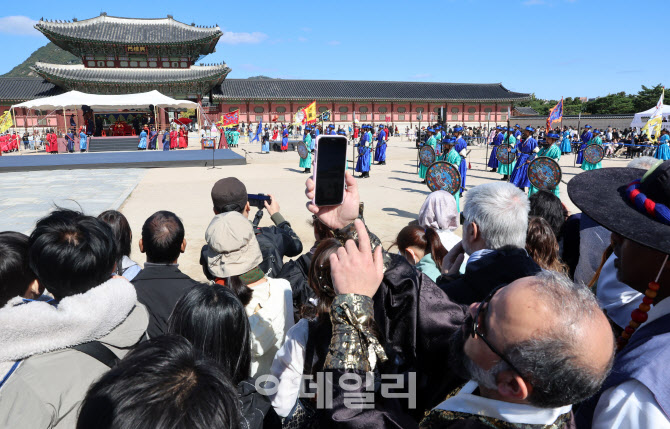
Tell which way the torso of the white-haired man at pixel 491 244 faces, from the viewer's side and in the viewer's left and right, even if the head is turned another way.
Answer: facing away from the viewer and to the left of the viewer

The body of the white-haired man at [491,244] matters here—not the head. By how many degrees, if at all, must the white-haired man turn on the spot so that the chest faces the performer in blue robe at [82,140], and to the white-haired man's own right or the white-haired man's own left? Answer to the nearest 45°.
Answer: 0° — they already face them

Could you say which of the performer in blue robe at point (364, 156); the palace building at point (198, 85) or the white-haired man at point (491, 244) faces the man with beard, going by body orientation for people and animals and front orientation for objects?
the palace building

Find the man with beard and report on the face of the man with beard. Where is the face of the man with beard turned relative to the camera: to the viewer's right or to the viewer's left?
to the viewer's left

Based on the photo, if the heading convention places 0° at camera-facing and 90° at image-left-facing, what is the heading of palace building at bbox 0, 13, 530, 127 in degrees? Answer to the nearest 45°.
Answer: approximately 0°

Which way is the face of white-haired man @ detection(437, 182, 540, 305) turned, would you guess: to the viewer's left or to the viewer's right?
to the viewer's left

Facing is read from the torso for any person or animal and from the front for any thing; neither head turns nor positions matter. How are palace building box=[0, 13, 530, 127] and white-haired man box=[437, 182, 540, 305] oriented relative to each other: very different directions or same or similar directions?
very different directions
